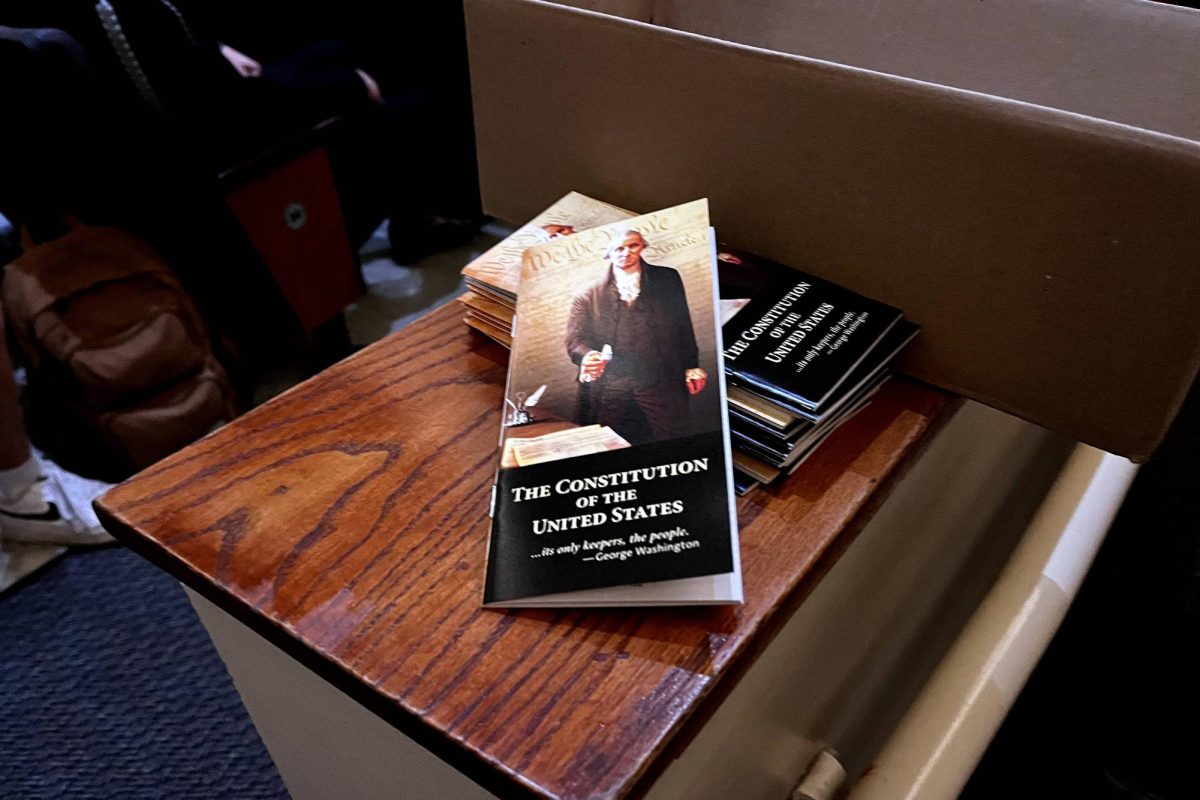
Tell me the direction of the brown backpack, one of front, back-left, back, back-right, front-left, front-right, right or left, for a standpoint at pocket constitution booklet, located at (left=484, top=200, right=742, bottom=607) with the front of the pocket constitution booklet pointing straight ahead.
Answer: back-right

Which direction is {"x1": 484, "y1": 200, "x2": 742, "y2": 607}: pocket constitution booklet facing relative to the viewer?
toward the camera
